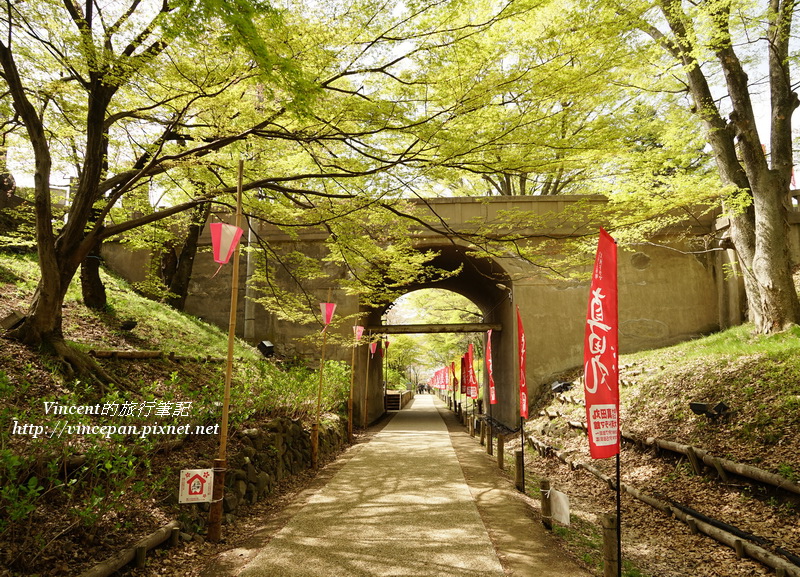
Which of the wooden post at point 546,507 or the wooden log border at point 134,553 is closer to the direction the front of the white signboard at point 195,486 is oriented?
the wooden log border

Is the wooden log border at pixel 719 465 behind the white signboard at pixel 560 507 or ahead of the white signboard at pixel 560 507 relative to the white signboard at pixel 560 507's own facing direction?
behind

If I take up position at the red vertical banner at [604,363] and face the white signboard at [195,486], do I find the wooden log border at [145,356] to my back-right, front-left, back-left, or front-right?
front-right

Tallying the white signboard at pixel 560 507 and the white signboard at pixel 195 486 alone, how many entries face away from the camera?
0

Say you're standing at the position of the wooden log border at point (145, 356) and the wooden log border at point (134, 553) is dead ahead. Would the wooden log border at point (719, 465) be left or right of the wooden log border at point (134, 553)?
left

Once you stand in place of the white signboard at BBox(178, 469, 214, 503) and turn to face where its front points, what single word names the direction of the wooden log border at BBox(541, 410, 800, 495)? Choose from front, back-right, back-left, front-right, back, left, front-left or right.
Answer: left

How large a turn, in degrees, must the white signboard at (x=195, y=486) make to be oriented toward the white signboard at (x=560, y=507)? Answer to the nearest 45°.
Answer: approximately 90° to its left

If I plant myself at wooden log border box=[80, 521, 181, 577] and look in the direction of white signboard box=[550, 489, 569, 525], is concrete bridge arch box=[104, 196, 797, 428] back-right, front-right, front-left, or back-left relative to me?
front-left

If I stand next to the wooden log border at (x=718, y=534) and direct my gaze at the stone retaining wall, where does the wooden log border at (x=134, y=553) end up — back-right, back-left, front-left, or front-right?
front-left

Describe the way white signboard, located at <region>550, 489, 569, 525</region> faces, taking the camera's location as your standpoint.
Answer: facing the viewer and to the left of the viewer

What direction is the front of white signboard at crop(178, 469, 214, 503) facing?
toward the camera
